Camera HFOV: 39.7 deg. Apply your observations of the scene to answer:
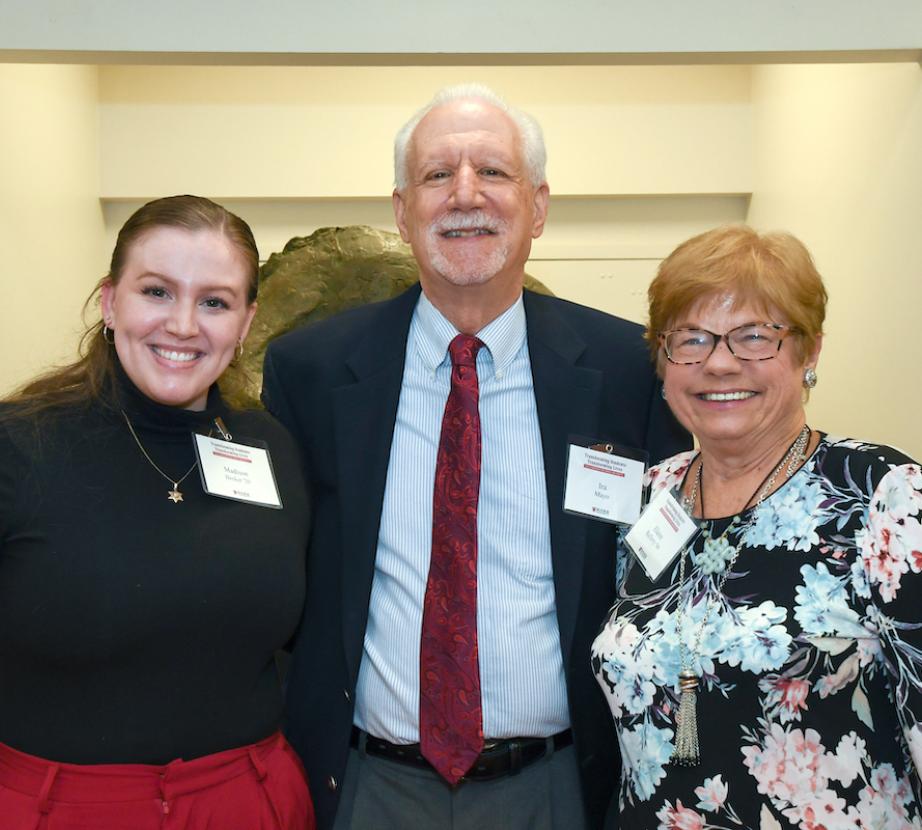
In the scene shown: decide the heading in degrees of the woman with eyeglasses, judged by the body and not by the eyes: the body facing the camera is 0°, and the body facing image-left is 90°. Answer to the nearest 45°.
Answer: approximately 45°

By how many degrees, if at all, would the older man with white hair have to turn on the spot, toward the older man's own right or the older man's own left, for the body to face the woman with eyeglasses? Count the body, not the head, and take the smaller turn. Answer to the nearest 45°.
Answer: approximately 45° to the older man's own left

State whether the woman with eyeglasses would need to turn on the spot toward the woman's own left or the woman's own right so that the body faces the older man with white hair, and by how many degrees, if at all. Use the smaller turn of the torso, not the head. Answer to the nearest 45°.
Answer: approximately 90° to the woman's own right

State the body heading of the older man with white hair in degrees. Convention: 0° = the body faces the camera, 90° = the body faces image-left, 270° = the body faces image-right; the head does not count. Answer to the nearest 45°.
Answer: approximately 0°
